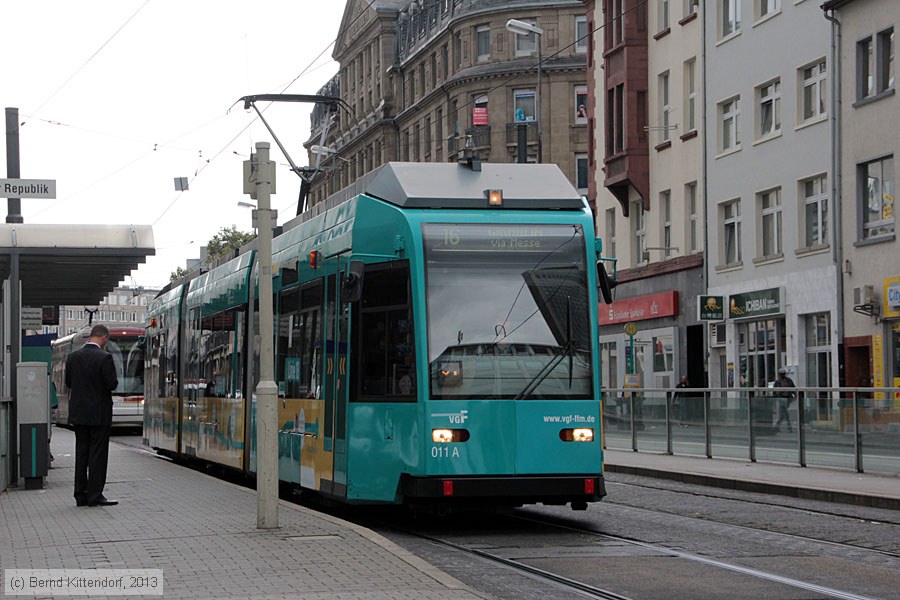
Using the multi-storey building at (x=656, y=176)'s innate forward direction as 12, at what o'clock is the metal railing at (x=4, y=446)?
The metal railing is roughly at 11 o'clock from the multi-storey building.

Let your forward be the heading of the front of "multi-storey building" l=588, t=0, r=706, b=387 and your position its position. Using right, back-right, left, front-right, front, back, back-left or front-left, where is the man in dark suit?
front-left

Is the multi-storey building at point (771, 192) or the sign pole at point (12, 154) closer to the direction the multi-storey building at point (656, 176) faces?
the sign pole

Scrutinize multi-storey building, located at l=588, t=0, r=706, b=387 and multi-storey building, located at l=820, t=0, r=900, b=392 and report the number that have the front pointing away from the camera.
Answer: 0

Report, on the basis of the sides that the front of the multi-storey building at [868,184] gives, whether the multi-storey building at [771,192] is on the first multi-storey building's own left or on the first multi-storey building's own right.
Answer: on the first multi-storey building's own right

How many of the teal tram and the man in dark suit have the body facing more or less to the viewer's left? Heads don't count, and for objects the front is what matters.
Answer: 0

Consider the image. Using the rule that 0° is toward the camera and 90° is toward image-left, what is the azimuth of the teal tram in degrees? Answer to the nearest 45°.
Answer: approximately 315°

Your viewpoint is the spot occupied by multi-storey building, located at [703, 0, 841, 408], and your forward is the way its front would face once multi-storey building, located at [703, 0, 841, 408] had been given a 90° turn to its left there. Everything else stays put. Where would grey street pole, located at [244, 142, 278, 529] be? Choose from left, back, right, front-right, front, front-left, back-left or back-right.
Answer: front-right

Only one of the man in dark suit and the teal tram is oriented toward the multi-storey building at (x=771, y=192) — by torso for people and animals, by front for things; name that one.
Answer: the man in dark suit

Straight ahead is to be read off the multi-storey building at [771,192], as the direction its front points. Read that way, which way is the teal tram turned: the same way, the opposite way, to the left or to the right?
to the left

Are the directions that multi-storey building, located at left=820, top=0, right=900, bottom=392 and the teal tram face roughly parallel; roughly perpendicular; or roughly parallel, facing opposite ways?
roughly perpendicular

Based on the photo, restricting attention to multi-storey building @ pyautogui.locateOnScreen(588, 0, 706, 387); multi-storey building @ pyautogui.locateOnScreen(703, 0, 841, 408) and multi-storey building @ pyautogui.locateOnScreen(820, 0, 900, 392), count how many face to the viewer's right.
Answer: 0

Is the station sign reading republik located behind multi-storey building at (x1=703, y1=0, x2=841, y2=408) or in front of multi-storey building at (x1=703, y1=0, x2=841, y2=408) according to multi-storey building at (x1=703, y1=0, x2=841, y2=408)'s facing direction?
in front

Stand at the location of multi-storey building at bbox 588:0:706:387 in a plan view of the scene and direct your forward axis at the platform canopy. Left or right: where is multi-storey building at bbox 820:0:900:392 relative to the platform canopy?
left

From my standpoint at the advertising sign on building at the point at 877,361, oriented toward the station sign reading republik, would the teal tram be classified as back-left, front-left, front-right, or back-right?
front-left

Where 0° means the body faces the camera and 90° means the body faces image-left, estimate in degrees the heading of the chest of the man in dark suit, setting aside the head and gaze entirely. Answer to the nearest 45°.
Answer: approximately 225°

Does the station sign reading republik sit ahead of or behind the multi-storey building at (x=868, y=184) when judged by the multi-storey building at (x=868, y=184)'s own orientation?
ahead
